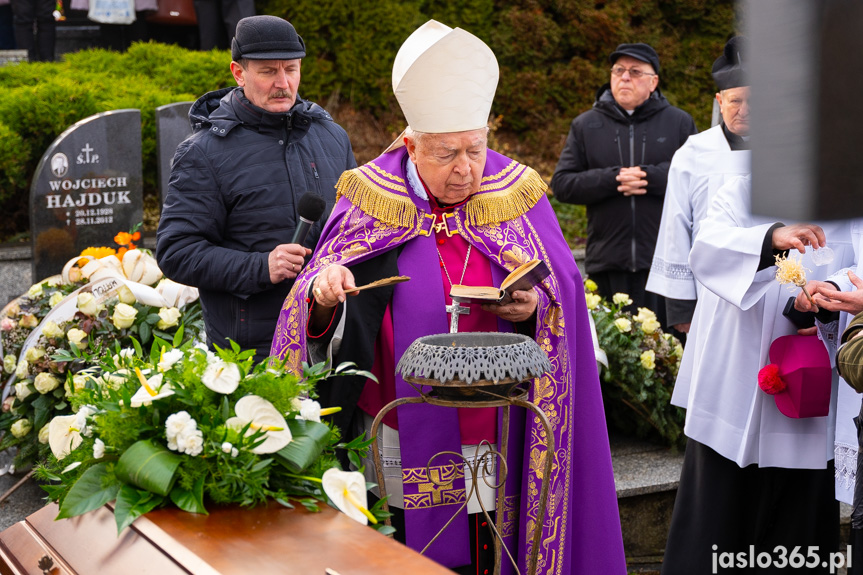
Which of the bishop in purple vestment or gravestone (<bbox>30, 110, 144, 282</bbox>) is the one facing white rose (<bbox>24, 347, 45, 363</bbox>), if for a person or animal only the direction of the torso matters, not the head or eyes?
the gravestone

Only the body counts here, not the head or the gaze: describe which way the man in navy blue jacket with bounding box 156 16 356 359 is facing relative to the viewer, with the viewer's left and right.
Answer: facing the viewer and to the right of the viewer

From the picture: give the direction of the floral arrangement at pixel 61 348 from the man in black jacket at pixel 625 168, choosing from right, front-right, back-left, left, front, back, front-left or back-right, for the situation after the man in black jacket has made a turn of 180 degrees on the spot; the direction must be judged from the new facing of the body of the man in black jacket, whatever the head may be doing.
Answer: back-left

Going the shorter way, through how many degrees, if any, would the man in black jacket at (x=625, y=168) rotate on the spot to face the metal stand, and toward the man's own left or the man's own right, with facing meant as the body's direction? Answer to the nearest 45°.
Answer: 0° — they already face it

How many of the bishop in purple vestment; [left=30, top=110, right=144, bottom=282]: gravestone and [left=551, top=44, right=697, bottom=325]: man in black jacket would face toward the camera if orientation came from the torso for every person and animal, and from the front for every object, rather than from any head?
3

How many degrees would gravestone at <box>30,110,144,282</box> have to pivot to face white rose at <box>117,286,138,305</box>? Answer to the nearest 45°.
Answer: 0° — it already faces it

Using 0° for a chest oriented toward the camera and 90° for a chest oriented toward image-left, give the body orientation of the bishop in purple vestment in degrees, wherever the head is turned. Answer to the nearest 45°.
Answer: approximately 0°

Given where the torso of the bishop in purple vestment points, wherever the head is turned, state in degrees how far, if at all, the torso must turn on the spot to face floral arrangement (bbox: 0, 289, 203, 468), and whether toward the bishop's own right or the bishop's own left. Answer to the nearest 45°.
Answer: approximately 135° to the bishop's own right

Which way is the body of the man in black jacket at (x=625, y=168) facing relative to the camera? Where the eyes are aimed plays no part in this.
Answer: toward the camera

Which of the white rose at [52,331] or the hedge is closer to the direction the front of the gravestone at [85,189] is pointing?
the white rose

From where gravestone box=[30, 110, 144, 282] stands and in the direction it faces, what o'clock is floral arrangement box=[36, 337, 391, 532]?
The floral arrangement is roughly at 12 o'clock from the gravestone.

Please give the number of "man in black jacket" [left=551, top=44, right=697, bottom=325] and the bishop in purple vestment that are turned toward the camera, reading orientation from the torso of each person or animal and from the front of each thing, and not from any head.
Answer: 2

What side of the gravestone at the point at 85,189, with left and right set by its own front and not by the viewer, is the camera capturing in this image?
front

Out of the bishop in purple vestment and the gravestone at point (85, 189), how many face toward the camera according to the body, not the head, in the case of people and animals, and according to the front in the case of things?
2
